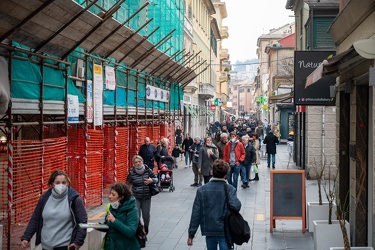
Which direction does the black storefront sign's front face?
toward the camera

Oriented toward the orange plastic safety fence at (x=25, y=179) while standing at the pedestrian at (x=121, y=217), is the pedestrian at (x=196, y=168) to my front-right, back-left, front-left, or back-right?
front-right

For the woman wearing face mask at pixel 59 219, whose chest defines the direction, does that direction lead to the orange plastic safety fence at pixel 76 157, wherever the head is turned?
no

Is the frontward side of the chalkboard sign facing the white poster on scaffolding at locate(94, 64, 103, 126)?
no

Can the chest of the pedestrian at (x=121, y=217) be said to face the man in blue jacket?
no

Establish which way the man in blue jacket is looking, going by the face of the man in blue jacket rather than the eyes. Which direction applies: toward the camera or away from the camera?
away from the camera

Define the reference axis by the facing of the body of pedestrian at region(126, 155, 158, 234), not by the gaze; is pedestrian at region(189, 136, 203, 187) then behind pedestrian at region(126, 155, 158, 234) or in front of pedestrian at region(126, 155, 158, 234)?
behind

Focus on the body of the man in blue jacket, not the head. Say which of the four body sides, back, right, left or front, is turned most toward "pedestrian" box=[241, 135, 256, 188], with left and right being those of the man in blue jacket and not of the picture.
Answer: front

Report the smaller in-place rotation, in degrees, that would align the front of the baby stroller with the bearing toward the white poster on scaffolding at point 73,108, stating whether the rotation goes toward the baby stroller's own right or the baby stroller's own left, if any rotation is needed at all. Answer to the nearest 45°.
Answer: approximately 45° to the baby stroller's own right

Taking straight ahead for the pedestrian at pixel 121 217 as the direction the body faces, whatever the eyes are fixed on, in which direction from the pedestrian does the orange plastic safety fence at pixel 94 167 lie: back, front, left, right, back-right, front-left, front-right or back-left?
back-right

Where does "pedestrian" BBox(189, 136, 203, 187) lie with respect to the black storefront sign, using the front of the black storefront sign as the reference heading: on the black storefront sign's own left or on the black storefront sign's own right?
on the black storefront sign's own right

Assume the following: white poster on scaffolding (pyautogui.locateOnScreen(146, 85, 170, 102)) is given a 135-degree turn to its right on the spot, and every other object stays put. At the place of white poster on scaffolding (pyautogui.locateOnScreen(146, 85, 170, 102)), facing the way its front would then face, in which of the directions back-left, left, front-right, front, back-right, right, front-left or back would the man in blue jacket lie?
left

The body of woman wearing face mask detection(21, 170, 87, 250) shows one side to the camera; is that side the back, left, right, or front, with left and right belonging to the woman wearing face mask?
front

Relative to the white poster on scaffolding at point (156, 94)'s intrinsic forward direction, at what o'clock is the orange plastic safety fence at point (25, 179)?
The orange plastic safety fence is roughly at 2 o'clock from the white poster on scaffolding.

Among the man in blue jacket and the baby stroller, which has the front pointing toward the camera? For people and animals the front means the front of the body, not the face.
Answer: the baby stroller

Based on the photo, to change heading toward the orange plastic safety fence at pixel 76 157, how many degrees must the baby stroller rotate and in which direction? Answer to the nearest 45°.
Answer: approximately 45° to its right

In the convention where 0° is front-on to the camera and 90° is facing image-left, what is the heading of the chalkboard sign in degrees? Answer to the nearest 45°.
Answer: approximately 0°

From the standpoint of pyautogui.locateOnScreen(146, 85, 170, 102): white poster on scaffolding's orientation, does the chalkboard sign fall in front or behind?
in front
